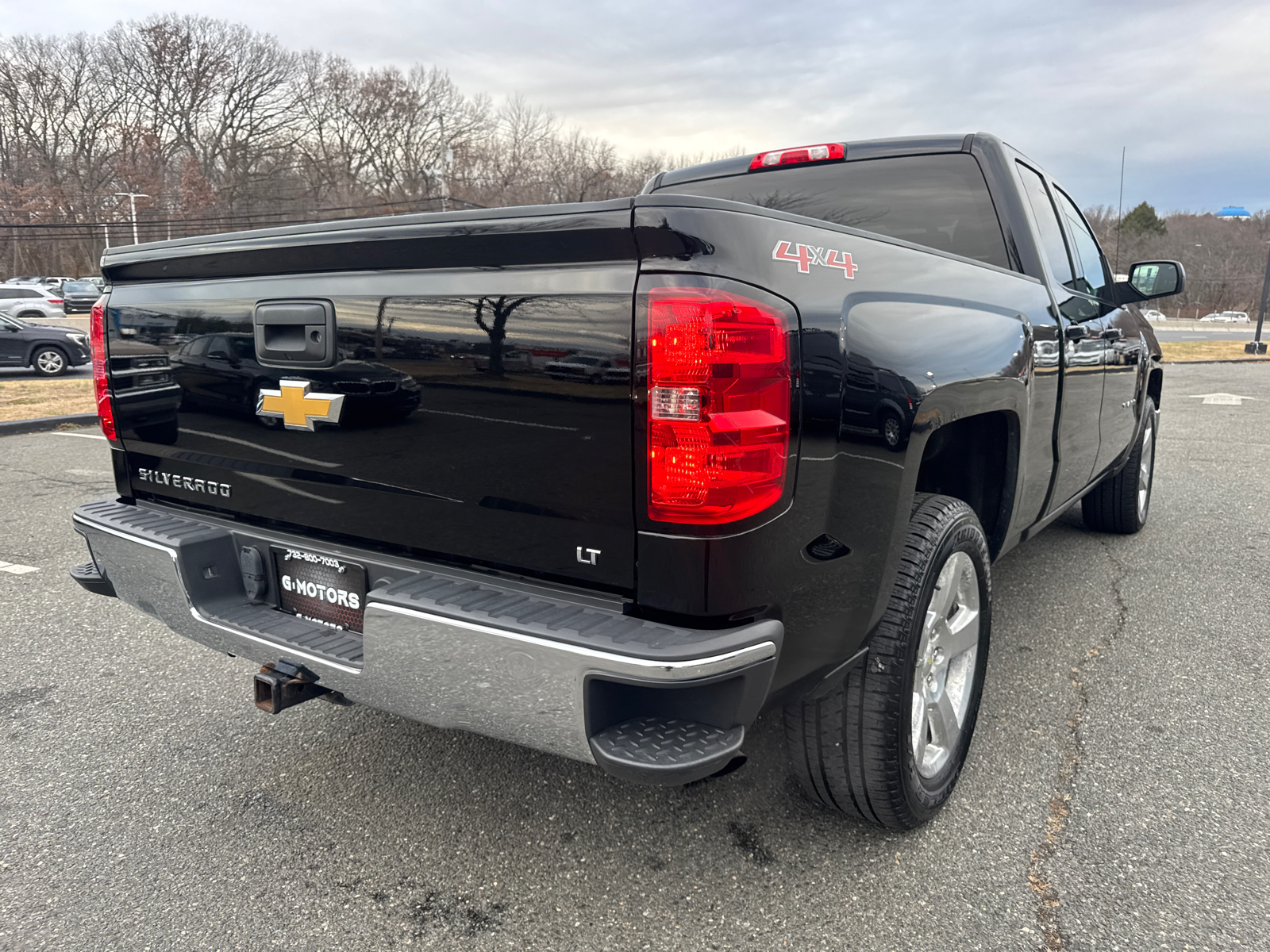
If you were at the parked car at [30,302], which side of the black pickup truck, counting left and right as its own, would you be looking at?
left

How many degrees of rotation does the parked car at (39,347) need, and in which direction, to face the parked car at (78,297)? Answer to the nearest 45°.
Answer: approximately 90° to its left

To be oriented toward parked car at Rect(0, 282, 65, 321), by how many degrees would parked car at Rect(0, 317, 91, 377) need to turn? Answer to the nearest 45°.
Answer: approximately 90° to its left

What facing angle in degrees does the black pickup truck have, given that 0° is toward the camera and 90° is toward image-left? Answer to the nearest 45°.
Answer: approximately 225°

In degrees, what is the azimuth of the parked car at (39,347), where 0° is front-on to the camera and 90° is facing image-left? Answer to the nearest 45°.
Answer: approximately 270°
